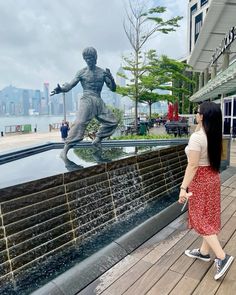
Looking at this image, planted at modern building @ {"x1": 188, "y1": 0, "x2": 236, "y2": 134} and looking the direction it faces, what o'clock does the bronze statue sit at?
The bronze statue is roughly at 11 o'clock from the modern building.

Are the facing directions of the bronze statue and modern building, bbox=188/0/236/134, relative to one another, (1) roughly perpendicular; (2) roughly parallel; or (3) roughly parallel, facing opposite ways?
roughly perpendicular

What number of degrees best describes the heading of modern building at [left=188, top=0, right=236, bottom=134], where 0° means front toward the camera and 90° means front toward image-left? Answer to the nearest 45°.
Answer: approximately 45°

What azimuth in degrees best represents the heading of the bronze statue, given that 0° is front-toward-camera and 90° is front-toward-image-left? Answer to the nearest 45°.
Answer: approximately 0°

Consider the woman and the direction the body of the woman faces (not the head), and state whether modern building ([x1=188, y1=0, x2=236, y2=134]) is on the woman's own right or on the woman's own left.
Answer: on the woman's own right

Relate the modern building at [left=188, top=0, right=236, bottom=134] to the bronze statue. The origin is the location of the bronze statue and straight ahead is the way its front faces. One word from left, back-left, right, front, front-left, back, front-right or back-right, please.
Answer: back-left

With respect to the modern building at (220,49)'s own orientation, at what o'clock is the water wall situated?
The water wall is roughly at 11 o'clock from the modern building.
